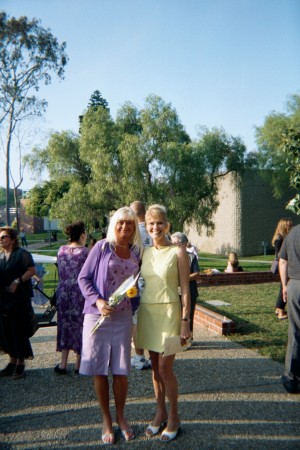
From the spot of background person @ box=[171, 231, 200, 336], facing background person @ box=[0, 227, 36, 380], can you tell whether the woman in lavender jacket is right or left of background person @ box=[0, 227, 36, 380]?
left

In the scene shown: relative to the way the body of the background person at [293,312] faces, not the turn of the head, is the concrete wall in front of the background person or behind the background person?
in front

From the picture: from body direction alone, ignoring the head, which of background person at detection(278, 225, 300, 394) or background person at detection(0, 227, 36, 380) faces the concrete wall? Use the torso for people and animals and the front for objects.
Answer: background person at detection(278, 225, 300, 394)

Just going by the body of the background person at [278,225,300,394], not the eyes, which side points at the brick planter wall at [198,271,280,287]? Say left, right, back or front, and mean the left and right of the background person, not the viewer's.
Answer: front

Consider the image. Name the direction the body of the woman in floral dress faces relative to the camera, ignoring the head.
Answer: away from the camera

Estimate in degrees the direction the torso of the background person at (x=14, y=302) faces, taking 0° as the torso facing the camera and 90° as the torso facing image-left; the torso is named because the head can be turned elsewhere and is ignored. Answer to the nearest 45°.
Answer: approximately 45°

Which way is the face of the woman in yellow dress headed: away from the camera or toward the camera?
toward the camera

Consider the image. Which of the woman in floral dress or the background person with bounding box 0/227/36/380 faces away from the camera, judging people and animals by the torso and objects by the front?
the woman in floral dress

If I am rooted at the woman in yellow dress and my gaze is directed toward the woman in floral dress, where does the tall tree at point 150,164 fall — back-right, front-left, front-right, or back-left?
front-right
